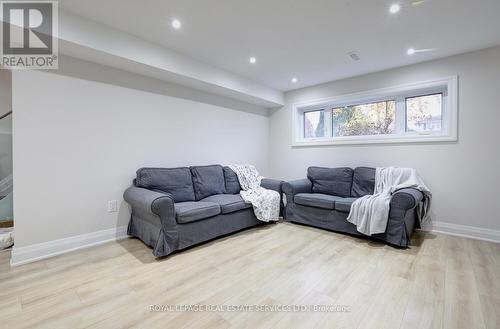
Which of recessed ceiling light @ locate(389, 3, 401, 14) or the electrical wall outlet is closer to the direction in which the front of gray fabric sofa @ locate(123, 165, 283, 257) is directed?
the recessed ceiling light

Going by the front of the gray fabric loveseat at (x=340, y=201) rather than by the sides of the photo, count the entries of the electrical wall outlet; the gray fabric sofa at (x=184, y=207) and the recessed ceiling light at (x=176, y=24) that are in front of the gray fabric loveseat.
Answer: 3

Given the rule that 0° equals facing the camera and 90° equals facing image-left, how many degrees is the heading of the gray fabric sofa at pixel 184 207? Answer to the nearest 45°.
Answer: approximately 315°

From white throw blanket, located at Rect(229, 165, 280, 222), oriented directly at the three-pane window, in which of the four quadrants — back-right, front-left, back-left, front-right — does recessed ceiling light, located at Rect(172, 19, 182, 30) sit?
back-right

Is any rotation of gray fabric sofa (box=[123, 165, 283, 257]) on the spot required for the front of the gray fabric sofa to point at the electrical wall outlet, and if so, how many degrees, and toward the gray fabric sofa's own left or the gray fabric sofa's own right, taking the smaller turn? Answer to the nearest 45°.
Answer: approximately 135° to the gray fabric sofa's own right

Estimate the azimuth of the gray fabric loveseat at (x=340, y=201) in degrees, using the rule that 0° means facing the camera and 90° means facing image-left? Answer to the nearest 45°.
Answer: approximately 45°

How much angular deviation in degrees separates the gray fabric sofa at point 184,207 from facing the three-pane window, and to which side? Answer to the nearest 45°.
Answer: approximately 45° to its left

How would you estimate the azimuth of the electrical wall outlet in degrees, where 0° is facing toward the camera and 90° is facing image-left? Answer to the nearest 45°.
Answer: approximately 0°
